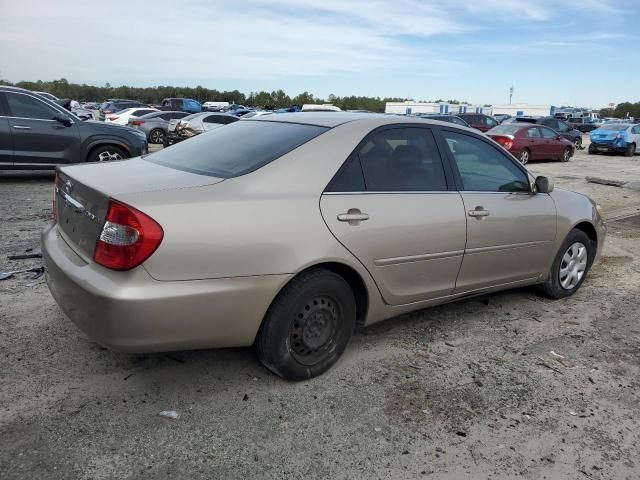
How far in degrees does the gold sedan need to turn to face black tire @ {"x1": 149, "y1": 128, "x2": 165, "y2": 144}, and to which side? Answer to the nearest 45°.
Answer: approximately 45° to its left

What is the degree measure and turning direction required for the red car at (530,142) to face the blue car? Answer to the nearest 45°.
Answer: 0° — it already faces it

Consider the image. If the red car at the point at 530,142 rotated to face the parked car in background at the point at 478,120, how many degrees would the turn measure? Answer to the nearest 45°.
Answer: approximately 45° to its left

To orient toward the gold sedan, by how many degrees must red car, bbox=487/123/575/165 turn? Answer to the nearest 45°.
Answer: approximately 135° to its right

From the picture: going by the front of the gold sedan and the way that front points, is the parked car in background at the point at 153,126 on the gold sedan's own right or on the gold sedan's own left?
on the gold sedan's own left

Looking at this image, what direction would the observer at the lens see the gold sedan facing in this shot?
facing away from the viewer and to the right of the viewer

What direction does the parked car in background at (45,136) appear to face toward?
to the viewer's right

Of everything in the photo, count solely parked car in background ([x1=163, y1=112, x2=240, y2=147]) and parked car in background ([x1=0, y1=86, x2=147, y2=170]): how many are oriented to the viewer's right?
1

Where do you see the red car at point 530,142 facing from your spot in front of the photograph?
facing away from the viewer and to the right of the viewer
